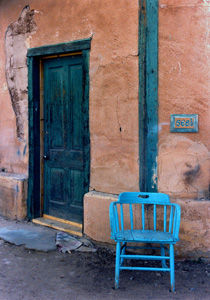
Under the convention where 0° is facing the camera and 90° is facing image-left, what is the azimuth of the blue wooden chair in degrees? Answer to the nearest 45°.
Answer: approximately 0°

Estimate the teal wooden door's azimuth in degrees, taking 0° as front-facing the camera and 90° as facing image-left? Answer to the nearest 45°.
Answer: approximately 45°

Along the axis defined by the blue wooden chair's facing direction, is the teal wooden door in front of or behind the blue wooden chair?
behind

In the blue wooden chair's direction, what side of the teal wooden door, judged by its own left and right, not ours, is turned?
left
